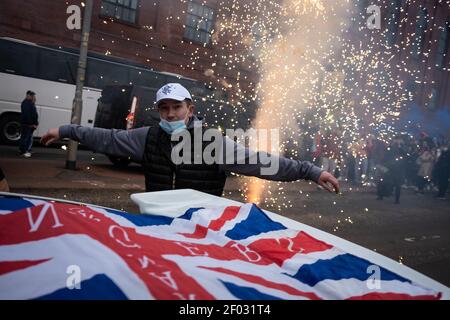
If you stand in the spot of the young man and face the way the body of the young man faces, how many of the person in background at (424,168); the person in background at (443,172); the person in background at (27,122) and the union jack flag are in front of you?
1

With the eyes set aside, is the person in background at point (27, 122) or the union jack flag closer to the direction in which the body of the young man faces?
the union jack flag

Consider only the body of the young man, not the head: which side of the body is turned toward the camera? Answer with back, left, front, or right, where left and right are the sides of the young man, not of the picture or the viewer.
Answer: front

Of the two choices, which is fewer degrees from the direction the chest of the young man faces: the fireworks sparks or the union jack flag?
the union jack flag

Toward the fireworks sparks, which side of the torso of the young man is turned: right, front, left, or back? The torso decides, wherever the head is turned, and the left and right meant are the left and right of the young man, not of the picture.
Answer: back

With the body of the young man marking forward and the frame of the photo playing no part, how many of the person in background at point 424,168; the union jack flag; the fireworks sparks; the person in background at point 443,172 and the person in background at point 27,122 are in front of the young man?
1

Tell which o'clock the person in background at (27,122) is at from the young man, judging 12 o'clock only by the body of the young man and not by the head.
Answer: The person in background is roughly at 5 o'clock from the young man.

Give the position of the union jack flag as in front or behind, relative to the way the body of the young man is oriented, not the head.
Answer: in front

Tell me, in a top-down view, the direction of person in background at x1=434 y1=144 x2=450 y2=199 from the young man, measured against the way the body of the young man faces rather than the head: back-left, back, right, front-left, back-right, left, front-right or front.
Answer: back-left
